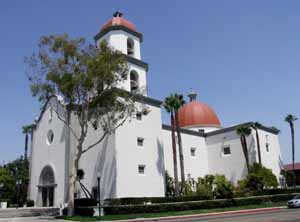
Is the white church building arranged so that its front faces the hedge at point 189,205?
no

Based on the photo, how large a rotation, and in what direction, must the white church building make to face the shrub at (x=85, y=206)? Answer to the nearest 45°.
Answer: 0° — it already faces it

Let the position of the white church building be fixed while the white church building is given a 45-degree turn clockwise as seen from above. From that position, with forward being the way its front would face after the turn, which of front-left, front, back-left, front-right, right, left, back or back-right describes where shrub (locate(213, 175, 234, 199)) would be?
back

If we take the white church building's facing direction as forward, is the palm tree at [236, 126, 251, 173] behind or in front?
behind

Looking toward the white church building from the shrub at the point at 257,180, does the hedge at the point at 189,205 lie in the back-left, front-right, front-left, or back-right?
front-left

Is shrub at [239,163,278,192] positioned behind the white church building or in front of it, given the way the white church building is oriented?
behind

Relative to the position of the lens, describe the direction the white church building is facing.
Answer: facing the viewer and to the left of the viewer
